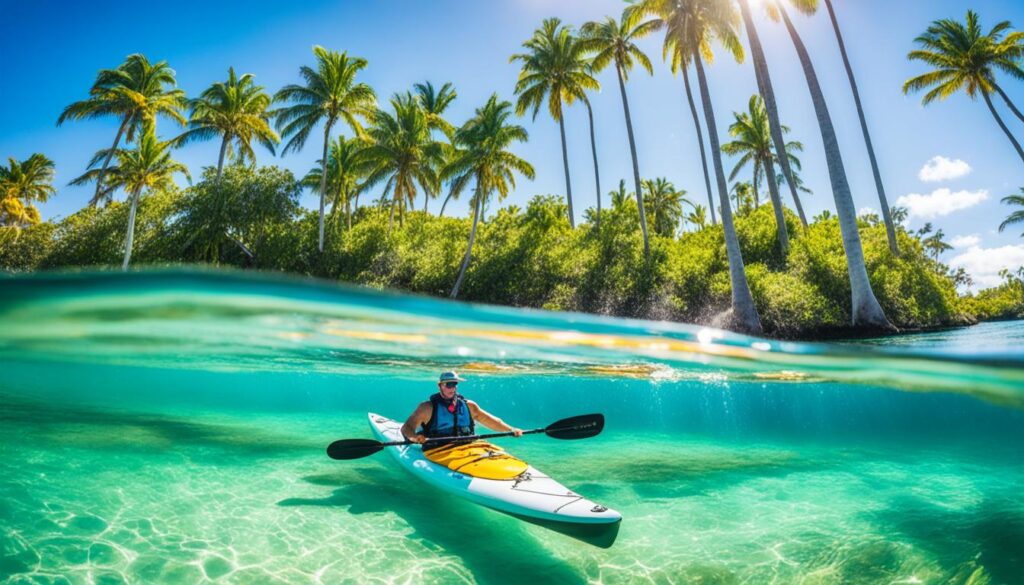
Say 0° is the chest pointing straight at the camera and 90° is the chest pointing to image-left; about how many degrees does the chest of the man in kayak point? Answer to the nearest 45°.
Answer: approximately 315°

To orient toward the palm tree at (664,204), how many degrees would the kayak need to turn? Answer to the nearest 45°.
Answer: approximately 135° to its left

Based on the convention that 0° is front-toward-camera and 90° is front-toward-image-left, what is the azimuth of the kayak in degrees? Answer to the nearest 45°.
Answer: approximately 315°

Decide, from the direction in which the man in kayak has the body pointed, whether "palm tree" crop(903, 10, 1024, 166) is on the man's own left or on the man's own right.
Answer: on the man's own left

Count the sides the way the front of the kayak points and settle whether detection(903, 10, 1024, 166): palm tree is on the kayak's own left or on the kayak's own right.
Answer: on the kayak's own left

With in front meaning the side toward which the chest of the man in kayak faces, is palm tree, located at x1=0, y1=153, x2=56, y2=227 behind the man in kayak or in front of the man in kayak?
behind

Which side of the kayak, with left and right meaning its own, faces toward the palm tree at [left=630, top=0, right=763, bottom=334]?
left

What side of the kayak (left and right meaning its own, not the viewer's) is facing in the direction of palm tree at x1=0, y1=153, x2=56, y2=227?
back

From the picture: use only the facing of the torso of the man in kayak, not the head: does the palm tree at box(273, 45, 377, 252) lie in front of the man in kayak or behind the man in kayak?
behind

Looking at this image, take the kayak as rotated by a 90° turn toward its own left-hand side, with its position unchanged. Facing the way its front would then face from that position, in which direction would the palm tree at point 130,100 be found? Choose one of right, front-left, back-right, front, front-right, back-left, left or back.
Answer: left
